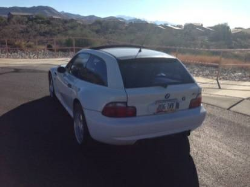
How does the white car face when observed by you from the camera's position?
facing away from the viewer and to the left of the viewer
